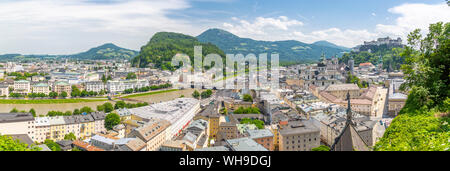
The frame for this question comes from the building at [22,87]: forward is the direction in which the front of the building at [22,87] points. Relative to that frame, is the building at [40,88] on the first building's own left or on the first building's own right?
on the first building's own left

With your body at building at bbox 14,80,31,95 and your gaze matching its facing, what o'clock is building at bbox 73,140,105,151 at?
building at bbox 73,140,105,151 is roughly at 12 o'clock from building at bbox 14,80,31,95.

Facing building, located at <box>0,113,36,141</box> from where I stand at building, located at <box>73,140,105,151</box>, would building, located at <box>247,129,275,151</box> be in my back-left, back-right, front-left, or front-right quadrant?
back-right

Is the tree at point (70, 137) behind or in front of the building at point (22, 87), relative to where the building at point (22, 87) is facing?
in front

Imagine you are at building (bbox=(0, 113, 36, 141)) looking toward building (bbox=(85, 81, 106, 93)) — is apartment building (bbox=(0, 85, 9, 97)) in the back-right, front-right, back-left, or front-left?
front-left

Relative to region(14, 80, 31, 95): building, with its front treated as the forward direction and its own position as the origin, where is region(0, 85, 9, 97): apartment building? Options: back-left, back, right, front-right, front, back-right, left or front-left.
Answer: front-right

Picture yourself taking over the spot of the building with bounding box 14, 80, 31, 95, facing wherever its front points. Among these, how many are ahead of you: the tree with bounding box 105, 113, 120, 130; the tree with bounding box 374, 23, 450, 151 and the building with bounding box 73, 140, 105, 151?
3

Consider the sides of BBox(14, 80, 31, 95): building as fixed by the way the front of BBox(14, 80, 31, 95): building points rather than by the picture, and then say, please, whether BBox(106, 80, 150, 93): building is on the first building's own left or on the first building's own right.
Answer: on the first building's own left

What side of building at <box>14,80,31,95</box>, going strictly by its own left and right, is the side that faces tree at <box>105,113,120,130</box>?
front

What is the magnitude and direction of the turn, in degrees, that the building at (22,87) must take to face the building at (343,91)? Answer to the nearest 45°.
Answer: approximately 45° to its left

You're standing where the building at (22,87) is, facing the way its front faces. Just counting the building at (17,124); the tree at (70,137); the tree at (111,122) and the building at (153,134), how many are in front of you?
4

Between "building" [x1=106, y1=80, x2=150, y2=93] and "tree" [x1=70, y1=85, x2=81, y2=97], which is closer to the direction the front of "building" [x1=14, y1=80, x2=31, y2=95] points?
the tree

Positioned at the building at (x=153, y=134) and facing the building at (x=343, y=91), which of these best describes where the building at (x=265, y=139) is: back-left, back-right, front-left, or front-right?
front-right

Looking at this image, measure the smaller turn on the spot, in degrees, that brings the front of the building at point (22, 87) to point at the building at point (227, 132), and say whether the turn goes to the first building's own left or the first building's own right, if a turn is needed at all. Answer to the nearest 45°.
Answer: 0° — it already faces it

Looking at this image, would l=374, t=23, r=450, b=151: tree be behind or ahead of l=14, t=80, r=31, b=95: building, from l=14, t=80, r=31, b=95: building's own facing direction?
ahead

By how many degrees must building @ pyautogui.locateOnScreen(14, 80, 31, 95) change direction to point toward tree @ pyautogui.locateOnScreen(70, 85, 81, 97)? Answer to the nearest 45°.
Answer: approximately 45° to its left

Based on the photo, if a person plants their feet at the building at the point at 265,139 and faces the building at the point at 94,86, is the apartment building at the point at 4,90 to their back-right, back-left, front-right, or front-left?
front-left

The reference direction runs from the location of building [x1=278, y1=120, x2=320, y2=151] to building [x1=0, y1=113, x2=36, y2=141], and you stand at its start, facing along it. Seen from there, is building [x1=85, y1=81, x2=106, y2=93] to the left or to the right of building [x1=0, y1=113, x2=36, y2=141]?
right
